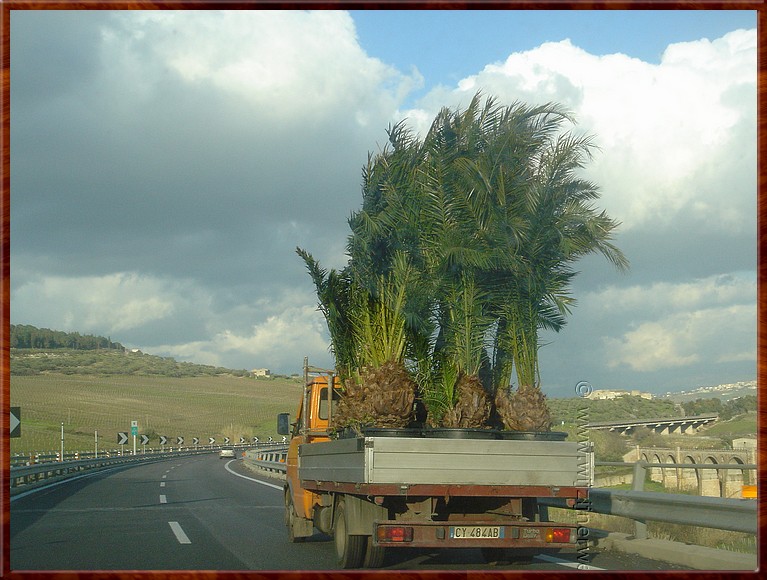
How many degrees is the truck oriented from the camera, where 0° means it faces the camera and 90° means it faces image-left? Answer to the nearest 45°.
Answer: approximately 135°

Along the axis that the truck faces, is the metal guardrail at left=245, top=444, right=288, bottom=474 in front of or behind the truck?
in front

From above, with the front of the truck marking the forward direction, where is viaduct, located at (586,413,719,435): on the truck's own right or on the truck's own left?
on the truck's own right

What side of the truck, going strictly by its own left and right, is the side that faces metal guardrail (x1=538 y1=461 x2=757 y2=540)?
right
